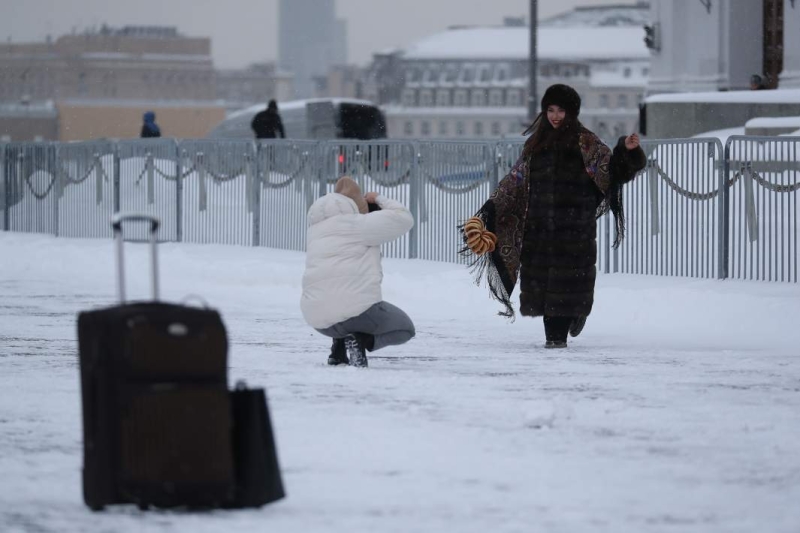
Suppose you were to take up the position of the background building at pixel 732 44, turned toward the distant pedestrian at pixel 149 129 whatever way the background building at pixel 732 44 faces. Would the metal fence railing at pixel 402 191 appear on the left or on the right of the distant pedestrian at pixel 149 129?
left

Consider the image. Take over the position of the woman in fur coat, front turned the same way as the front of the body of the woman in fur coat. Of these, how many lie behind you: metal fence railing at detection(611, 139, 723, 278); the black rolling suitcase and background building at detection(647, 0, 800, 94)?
2

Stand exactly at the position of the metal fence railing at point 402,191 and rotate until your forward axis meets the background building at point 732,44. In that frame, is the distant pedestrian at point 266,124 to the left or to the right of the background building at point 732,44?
left

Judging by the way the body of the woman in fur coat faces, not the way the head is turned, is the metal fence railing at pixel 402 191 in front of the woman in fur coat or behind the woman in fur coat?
behind

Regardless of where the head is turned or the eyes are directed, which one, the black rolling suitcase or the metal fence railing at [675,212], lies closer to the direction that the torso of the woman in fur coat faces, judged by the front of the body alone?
the black rolling suitcase

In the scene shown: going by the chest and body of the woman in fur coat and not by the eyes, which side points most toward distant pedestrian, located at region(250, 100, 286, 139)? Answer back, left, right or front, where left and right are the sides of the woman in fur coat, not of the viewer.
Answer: back

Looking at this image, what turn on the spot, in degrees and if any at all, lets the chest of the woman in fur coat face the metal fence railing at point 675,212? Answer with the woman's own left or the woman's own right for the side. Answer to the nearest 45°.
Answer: approximately 180°

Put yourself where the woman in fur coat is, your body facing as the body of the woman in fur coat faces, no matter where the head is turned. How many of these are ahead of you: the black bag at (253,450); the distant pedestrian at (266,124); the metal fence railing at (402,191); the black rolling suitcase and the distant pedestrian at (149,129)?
2

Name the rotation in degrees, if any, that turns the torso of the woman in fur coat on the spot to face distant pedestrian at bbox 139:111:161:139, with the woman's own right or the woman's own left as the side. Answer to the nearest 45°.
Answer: approximately 180°

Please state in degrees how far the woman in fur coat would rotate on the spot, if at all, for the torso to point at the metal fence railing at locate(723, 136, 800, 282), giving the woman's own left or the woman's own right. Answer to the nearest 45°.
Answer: approximately 135° to the woman's own left

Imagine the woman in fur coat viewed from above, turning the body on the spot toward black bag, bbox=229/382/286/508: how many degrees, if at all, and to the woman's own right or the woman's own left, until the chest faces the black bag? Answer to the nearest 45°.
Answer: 0° — they already face it

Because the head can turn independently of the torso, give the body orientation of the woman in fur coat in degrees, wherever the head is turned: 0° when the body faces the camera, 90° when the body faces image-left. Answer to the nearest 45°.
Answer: approximately 0°
